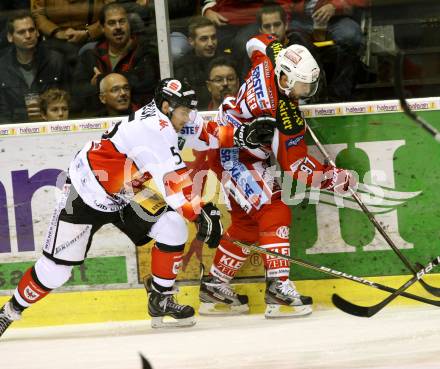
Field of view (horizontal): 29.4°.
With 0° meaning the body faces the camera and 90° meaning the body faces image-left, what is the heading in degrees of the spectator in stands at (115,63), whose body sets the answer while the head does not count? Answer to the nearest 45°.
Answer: approximately 0°

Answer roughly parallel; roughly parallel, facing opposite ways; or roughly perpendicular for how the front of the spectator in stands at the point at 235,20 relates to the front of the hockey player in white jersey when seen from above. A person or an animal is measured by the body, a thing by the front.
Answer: roughly perpendicular

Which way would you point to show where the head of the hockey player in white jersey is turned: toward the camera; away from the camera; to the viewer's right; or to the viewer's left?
to the viewer's right

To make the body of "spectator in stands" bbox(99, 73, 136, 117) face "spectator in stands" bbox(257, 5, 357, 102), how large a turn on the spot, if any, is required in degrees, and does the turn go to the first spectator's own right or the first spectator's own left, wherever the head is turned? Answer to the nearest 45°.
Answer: approximately 45° to the first spectator's own left

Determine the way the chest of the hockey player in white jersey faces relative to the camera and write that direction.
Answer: to the viewer's right
